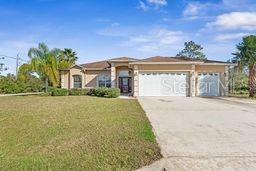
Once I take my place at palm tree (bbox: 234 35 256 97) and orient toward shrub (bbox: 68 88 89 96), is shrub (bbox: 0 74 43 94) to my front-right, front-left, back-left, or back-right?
front-right

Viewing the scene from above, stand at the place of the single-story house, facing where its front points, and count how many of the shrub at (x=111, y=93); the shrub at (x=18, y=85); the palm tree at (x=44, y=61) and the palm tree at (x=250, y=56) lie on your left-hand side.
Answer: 1

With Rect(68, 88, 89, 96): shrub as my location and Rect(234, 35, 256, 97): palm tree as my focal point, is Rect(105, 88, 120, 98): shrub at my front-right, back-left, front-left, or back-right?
front-right

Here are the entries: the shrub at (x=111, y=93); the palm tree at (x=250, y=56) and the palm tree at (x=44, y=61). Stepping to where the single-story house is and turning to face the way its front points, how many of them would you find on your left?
1

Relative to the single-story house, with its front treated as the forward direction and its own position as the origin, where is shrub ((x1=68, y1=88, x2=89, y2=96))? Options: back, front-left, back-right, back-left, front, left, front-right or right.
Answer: right

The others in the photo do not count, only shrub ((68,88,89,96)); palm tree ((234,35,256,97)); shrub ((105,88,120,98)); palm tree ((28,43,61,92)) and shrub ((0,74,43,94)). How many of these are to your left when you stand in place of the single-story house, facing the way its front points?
1

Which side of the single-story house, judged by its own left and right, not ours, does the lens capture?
front

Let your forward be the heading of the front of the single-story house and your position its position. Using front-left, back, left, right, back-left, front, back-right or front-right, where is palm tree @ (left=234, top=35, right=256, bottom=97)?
left
